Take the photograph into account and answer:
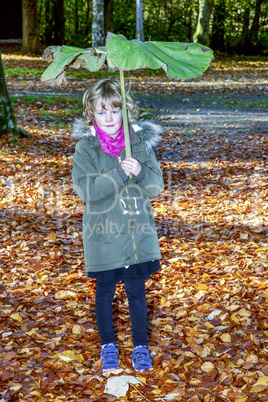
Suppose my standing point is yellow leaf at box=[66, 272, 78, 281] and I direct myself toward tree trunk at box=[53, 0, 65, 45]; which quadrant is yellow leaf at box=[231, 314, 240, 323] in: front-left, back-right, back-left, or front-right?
back-right

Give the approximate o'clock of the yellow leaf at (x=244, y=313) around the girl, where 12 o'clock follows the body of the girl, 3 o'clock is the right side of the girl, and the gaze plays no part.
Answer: The yellow leaf is roughly at 8 o'clock from the girl.

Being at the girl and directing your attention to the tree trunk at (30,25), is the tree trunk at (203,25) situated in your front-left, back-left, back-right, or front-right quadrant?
front-right

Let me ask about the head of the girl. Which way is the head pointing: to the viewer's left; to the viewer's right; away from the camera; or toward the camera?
toward the camera

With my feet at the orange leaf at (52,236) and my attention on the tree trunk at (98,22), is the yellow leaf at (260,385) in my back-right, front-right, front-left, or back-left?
back-right

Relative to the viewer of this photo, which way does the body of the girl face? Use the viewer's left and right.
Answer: facing the viewer

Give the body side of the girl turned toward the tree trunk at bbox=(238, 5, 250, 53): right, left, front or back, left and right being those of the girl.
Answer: back

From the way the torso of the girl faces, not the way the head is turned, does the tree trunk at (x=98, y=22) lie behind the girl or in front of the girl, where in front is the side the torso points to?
behind

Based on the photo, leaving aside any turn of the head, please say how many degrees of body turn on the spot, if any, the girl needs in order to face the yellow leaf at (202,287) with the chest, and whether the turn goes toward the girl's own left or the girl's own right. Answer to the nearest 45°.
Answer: approximately 135° to the girl's own left

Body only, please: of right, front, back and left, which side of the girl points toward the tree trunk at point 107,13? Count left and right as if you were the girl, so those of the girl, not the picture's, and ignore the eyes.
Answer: back

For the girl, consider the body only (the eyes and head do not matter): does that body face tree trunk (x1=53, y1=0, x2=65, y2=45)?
no
